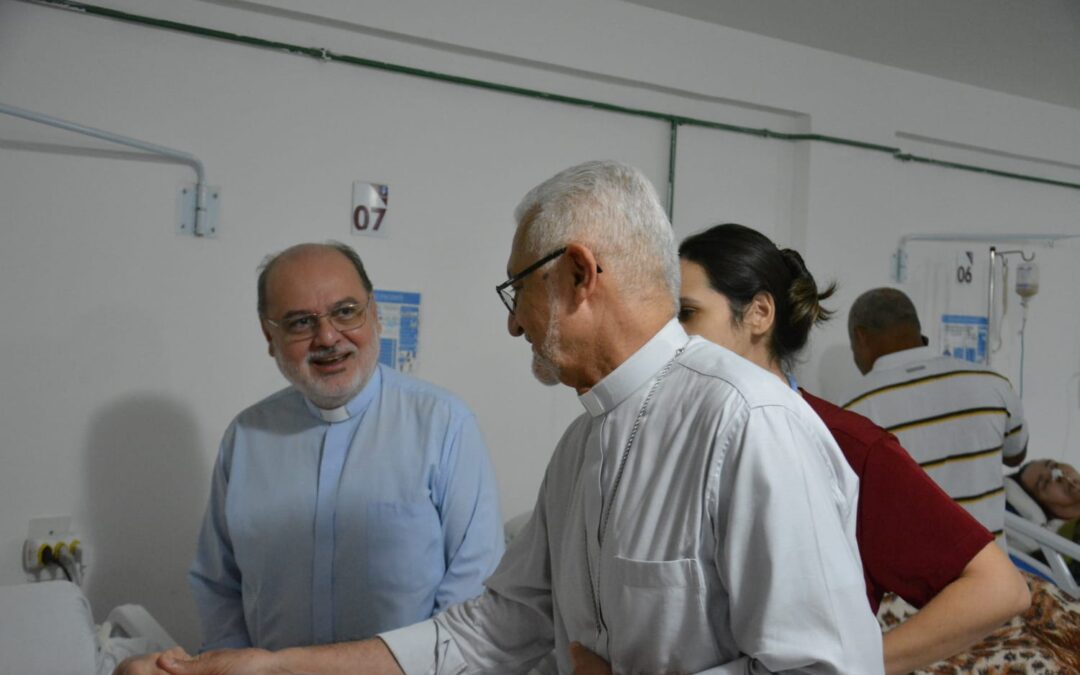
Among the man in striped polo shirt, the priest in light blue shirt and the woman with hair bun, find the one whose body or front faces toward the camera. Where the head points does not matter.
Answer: the priest in light blue shirt

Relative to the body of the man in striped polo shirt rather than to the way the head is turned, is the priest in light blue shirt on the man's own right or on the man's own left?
on the man's own left

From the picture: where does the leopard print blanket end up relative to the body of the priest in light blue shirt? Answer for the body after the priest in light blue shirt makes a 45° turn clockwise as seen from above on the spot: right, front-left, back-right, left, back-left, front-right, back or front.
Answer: back-left

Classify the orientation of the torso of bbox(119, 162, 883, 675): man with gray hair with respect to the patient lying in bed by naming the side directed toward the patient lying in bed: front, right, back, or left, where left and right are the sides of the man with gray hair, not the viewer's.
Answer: back

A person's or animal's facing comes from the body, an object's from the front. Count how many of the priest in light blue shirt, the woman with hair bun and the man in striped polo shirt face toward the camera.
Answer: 1

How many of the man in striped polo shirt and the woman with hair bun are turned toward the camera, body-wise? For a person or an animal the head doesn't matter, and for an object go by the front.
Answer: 0

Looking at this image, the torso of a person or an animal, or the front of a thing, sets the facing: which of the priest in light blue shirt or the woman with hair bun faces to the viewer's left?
the woman with hair bun

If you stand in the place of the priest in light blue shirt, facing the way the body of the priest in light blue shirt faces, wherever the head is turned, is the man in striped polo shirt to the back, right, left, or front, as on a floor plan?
left

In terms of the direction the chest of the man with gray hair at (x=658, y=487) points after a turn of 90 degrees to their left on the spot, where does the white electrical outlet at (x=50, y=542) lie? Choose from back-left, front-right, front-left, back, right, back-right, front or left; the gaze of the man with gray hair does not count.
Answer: back

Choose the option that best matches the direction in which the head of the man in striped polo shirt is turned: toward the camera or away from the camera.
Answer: away from the camera

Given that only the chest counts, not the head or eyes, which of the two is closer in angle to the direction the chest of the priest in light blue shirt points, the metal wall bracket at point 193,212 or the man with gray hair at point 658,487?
the man with gray hair

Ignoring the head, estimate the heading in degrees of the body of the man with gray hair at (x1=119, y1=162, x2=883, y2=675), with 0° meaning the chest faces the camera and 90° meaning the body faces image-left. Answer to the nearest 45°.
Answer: approximately 45°

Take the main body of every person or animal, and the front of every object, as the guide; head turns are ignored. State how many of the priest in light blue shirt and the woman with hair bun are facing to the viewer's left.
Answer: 1

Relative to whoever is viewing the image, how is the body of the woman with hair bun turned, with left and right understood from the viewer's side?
facing to the left of the viewer

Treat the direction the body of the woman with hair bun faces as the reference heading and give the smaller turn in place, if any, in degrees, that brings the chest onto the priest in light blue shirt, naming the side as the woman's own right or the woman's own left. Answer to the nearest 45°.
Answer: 0° — they already face them

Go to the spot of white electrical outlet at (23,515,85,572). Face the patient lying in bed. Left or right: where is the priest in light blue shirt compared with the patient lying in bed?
right

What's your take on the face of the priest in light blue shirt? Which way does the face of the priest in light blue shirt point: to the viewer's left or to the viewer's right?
to the viewer's right
